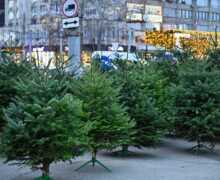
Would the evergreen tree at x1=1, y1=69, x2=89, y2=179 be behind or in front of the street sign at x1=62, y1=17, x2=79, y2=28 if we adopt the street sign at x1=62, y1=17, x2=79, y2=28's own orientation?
in front

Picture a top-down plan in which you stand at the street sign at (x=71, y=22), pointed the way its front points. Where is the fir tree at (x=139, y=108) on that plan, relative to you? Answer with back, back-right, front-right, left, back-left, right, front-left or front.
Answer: front-left

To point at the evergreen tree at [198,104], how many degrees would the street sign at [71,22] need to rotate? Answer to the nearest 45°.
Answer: approximately 90° to its left

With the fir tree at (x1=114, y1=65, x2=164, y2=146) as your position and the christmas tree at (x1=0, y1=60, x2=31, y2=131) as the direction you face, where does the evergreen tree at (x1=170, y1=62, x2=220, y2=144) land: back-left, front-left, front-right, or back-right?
back-right

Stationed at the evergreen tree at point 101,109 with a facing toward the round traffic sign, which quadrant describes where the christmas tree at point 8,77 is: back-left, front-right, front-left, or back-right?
front-left

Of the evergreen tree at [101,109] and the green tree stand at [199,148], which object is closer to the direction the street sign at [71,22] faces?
the evergreen tree

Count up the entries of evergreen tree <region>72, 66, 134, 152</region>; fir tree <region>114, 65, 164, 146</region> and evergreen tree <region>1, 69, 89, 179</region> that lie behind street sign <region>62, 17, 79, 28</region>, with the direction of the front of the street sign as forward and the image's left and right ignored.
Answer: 0

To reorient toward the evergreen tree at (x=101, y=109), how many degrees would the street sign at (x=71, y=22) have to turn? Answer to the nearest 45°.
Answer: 0° — it already faces it

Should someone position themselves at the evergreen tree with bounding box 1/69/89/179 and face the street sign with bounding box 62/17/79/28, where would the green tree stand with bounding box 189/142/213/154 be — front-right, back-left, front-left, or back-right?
front-right

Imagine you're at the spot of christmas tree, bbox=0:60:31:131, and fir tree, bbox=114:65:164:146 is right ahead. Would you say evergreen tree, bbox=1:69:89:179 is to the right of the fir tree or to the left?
right

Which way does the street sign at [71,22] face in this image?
toward the camera

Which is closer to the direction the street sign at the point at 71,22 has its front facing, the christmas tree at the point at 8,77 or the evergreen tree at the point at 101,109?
the evergreen tree

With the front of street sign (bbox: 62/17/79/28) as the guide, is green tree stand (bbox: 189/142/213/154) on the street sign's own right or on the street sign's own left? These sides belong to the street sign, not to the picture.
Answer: on the street sign's own left
